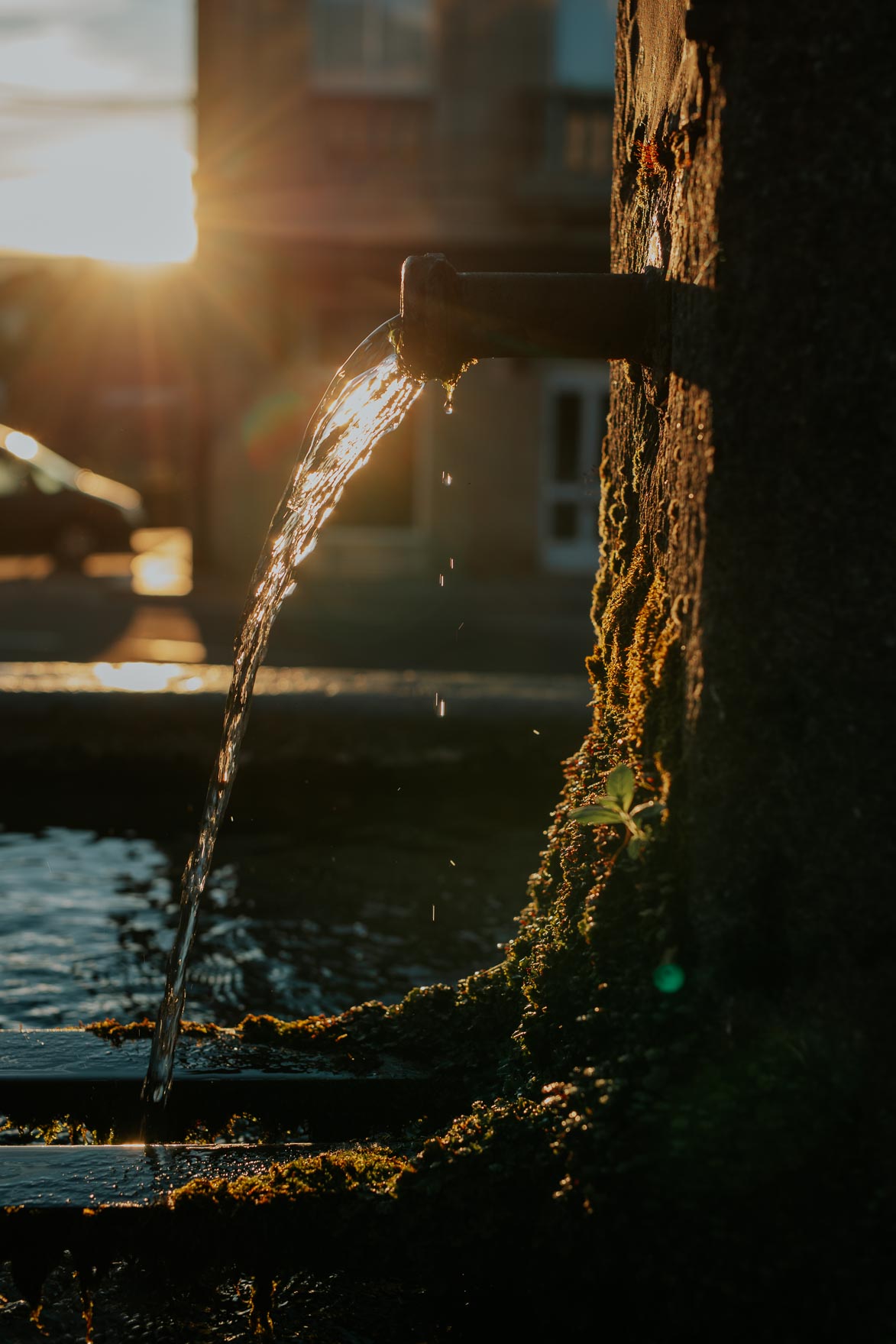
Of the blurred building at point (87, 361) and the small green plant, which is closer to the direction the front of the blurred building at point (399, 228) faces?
the small green plant

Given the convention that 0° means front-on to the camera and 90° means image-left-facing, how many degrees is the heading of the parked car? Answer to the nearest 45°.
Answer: approximately 270°

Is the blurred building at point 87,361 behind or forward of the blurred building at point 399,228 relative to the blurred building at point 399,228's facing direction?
behind

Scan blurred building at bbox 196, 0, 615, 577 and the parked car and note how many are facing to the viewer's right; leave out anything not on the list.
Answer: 1

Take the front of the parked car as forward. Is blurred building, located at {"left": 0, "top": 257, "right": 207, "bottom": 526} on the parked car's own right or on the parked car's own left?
on the parked car's own left

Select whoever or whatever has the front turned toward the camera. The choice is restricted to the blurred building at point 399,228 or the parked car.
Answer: the blurred building

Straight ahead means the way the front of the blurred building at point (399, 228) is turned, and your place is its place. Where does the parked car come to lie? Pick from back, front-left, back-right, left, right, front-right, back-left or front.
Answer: right

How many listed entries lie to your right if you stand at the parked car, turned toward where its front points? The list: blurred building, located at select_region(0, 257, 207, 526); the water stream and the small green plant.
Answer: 2

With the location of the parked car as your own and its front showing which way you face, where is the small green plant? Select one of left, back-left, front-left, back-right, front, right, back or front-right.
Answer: right

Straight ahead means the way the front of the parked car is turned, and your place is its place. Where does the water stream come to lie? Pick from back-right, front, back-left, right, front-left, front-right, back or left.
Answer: right

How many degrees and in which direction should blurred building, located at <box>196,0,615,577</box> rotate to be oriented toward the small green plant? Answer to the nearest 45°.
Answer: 0° — it already faces it

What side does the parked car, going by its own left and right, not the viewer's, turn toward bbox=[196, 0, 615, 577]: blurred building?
front

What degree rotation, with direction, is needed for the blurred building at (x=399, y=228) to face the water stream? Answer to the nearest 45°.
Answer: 0° — it already faces it

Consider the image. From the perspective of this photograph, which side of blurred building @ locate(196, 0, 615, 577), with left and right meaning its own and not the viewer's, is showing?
front

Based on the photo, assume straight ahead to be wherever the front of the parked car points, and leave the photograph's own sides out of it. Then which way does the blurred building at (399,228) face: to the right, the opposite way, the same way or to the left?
to the right
